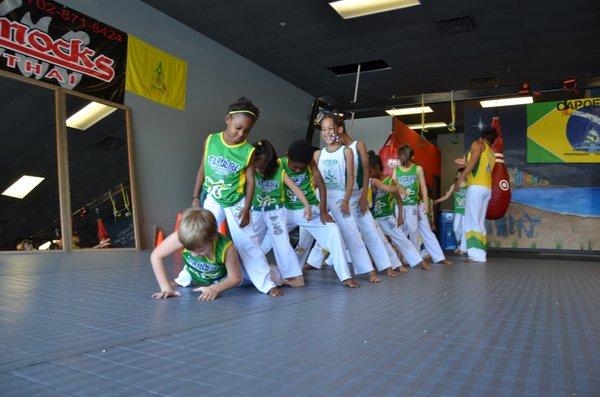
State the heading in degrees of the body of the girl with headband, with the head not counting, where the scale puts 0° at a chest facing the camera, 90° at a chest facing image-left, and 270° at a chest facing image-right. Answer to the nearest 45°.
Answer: approximately 0°

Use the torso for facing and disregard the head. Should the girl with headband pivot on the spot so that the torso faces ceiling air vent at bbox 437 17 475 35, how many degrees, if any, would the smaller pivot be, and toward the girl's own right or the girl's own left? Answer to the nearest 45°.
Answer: approximately 135° to the girl's own left

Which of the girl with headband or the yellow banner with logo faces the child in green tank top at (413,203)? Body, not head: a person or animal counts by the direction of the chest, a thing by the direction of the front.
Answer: the yellow banner with logo

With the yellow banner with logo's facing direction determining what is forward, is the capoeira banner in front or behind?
in front

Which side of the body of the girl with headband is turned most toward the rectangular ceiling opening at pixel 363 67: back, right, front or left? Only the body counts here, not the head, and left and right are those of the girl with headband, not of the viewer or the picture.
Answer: back

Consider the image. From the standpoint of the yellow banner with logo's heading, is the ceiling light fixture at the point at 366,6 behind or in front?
in front

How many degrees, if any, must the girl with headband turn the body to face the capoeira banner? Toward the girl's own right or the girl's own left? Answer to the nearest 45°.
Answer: approximately 135° to the girl's own left

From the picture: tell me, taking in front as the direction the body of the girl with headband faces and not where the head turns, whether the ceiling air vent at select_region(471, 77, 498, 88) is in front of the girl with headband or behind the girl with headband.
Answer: behind

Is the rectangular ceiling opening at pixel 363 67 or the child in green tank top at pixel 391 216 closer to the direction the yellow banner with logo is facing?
the child in green tank top

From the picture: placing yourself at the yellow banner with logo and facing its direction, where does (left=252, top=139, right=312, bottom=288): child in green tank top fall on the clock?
The child in green tank top is roughly at 1 o'clock from the yellow banner with logo.

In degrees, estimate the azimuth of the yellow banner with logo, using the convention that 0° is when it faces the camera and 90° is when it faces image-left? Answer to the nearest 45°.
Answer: approximately 315°

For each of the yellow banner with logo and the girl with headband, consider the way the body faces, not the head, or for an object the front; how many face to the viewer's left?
0
